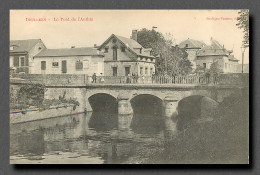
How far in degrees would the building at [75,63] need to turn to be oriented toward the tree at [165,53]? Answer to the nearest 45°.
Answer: approximately 45° to its left

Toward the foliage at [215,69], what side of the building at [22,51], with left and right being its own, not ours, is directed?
left

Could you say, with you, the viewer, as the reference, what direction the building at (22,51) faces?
facing the viewer

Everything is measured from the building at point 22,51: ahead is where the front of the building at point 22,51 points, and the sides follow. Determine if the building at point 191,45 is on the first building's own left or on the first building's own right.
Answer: on the first building's own left

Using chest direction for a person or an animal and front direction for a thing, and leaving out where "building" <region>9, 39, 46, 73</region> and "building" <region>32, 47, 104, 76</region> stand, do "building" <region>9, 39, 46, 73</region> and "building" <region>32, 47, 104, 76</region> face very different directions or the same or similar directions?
same or similar directions

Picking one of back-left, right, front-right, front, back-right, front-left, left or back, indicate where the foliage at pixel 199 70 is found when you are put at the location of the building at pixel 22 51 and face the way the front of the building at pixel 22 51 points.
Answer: left

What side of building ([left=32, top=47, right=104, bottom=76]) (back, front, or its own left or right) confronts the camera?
front

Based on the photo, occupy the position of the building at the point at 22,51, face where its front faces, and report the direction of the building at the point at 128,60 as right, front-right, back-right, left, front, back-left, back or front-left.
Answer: back-left

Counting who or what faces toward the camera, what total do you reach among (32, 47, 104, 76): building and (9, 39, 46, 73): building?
2
